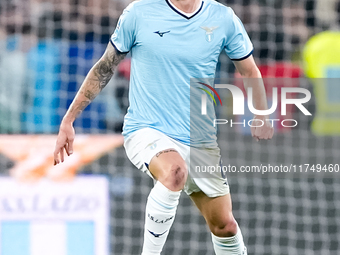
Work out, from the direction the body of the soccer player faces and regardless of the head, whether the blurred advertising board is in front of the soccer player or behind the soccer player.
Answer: behind

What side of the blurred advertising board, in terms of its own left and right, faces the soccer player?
front

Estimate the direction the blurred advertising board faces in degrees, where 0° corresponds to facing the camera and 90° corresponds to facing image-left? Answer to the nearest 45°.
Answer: approximately 0°

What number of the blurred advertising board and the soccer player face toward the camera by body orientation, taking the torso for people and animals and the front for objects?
2
